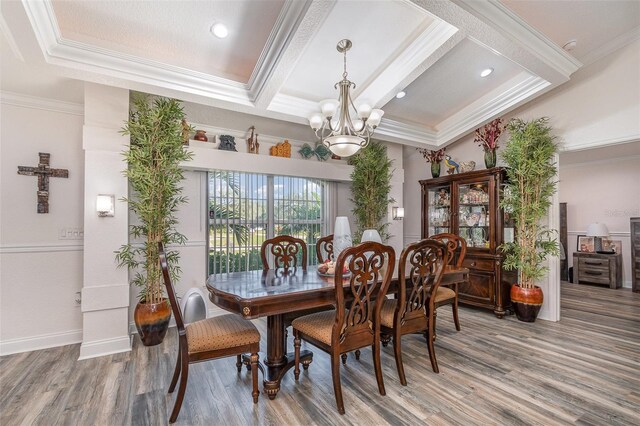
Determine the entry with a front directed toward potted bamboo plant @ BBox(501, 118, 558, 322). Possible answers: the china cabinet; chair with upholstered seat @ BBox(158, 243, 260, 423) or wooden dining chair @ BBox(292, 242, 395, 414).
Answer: the chair with upholstered seat

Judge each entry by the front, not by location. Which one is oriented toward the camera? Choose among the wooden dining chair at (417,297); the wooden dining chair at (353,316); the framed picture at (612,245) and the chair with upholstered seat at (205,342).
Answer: the framed picture

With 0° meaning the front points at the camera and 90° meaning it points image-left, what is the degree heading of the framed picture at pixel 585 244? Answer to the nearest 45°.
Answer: approximately 0°

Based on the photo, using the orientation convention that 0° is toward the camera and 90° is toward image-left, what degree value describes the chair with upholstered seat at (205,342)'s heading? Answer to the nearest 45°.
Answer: approximately 270°

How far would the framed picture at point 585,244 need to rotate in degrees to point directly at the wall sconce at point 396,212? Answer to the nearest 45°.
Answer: approximately 45° to its right

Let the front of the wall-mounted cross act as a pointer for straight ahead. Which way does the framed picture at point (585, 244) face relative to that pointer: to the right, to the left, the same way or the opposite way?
to the right

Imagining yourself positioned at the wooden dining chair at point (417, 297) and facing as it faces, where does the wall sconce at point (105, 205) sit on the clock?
The wall sconce is roughly at 10 o'clock from the wooden dining chair.

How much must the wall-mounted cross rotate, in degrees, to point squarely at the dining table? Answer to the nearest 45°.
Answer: approximately 45° to its left
